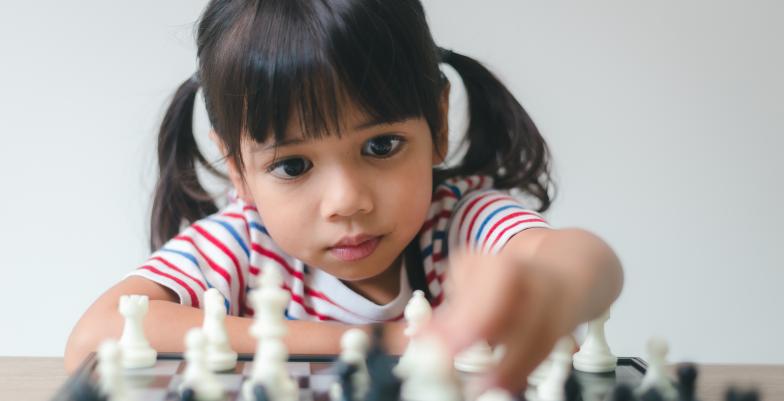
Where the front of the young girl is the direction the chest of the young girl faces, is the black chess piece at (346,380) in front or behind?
in front

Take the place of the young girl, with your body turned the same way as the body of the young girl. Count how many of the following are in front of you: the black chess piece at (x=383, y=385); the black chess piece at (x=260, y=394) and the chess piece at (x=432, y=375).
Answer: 3

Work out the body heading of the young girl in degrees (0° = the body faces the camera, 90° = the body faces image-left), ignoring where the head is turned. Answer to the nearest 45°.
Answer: approximately 0°

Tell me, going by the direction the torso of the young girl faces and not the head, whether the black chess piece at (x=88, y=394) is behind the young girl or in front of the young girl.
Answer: in front

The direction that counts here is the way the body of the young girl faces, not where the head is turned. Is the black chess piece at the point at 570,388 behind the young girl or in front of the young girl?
in front

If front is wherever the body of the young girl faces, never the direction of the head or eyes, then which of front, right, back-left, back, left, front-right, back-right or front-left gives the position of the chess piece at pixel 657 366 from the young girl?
front-left
